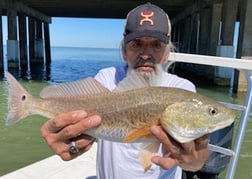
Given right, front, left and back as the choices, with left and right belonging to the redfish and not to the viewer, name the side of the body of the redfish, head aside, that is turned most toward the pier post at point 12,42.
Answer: left

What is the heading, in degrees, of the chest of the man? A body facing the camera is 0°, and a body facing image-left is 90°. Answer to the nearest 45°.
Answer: approximately 0°

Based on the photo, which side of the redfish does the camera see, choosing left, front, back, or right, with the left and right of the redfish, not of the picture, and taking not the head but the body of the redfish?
right

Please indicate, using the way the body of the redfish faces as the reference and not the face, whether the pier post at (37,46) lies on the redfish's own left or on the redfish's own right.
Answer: on the redfish's own left

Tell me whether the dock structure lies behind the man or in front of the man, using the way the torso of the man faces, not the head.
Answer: behind

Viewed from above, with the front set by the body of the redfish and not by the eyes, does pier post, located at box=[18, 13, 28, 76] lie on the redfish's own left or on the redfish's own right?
on the redfish's own left
